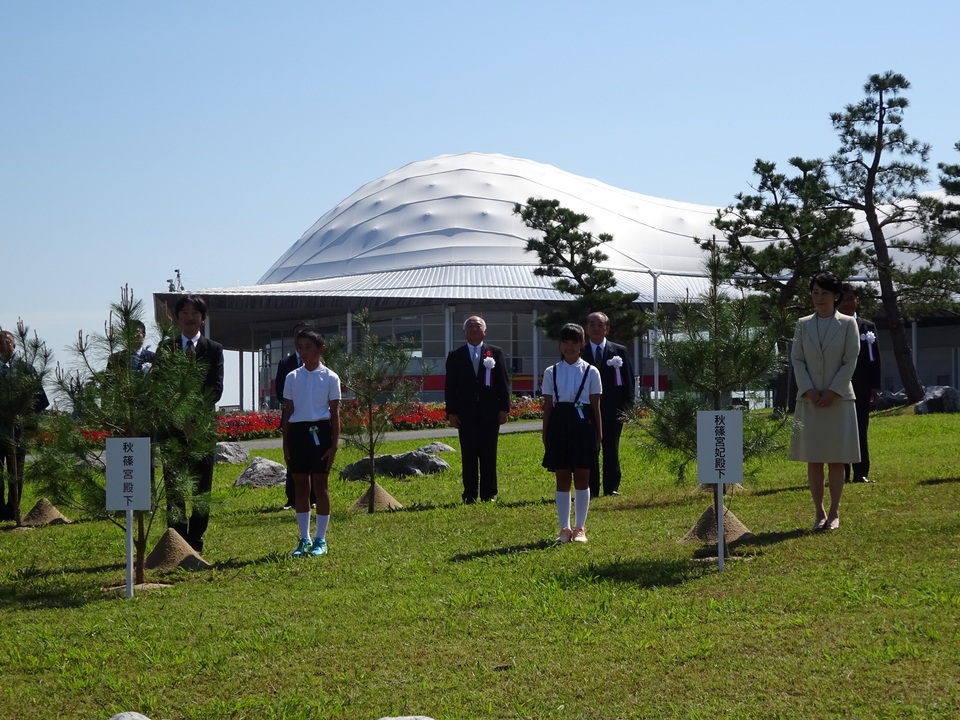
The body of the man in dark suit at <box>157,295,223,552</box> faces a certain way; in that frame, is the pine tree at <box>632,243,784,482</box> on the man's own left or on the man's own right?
on the man's own left

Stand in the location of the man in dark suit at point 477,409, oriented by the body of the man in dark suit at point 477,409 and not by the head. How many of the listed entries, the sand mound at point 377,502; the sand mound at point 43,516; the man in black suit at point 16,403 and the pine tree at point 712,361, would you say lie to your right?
3

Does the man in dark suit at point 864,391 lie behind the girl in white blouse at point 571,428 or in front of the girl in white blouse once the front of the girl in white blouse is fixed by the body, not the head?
behind

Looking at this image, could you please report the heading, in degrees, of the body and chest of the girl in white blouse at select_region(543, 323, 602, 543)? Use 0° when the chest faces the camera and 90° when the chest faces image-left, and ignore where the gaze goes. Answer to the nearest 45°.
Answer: approximately 0°

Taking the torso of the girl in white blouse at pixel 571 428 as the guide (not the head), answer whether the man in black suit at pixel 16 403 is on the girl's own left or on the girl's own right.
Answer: on the girl's own right

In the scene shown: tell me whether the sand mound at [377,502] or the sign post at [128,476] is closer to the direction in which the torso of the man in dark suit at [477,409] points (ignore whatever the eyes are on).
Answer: the sign post

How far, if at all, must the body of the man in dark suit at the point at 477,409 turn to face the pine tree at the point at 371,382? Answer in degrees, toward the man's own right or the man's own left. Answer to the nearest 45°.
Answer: approximately 90° to the man's own right

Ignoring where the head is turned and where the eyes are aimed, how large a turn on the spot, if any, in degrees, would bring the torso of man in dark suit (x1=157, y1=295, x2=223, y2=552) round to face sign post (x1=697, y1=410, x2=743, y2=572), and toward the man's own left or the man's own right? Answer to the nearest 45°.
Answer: approximately 45° to the man's own left
